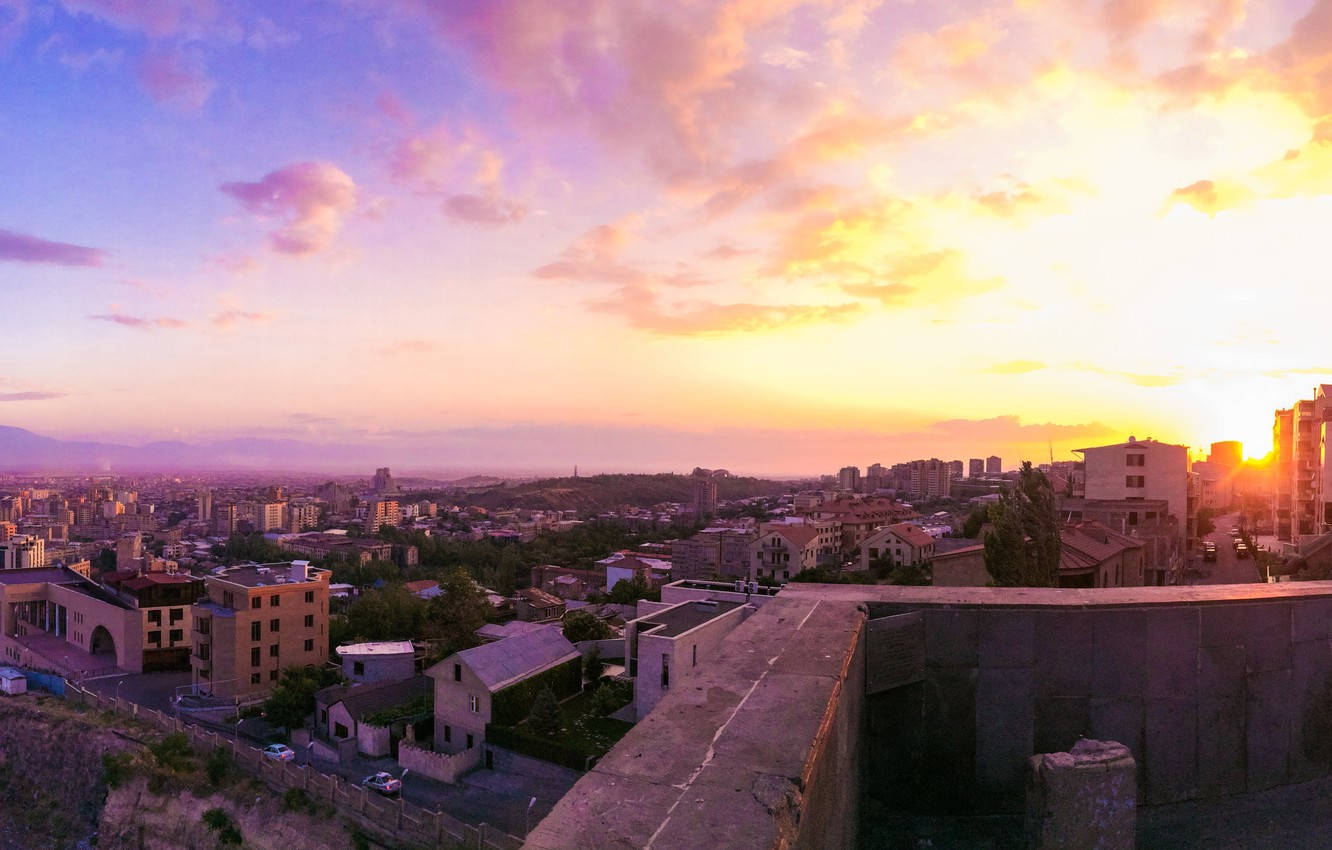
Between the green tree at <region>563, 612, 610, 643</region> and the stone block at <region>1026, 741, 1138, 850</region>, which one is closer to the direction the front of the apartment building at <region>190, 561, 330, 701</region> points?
the stone block

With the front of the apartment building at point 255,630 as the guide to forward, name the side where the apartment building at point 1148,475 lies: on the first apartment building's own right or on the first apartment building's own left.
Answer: on the first apartment building's own left

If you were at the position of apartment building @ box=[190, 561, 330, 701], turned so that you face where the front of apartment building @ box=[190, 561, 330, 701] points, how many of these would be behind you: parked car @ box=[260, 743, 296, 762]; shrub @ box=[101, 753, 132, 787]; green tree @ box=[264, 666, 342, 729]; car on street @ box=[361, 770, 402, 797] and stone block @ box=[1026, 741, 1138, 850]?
0

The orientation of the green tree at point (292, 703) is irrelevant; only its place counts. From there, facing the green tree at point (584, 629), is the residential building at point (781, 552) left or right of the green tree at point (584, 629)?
left

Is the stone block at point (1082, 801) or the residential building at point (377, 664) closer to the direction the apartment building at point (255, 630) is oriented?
the stone block

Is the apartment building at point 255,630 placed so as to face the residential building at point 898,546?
no

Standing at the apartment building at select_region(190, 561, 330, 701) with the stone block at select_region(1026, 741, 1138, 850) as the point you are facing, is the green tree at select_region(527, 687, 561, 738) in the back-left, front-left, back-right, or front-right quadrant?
front-left

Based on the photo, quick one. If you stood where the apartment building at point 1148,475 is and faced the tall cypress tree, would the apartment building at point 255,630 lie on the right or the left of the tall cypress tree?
right

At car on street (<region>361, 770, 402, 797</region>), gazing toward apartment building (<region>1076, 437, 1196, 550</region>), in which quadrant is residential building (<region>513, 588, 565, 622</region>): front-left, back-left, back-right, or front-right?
front-left
